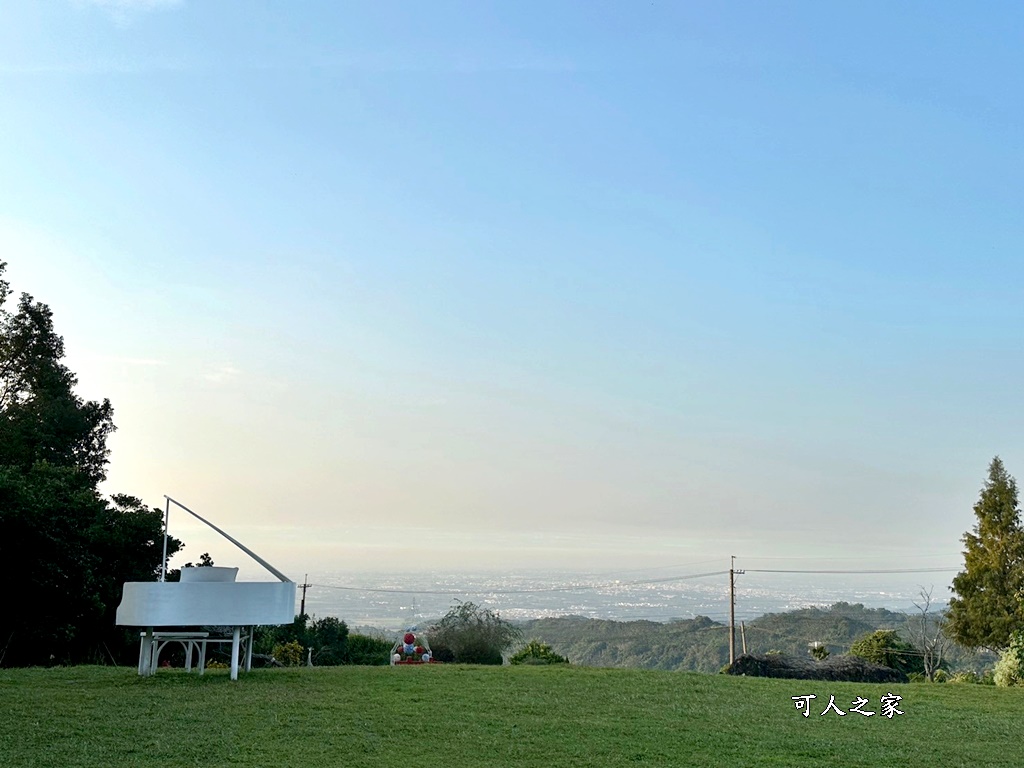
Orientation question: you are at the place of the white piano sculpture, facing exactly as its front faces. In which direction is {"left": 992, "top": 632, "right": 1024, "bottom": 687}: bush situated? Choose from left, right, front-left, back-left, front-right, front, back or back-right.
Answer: right

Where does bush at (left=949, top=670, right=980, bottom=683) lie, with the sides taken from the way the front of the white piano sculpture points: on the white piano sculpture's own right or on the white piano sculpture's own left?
on the white piano sculpture's own right

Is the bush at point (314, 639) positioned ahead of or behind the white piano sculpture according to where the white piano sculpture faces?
ahead

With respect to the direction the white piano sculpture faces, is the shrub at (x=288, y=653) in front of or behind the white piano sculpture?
in front

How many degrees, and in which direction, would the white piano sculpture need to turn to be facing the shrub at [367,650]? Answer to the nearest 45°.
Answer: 0° — it already faces it

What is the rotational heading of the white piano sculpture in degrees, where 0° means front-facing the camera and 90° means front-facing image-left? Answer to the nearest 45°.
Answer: approximately 180°
